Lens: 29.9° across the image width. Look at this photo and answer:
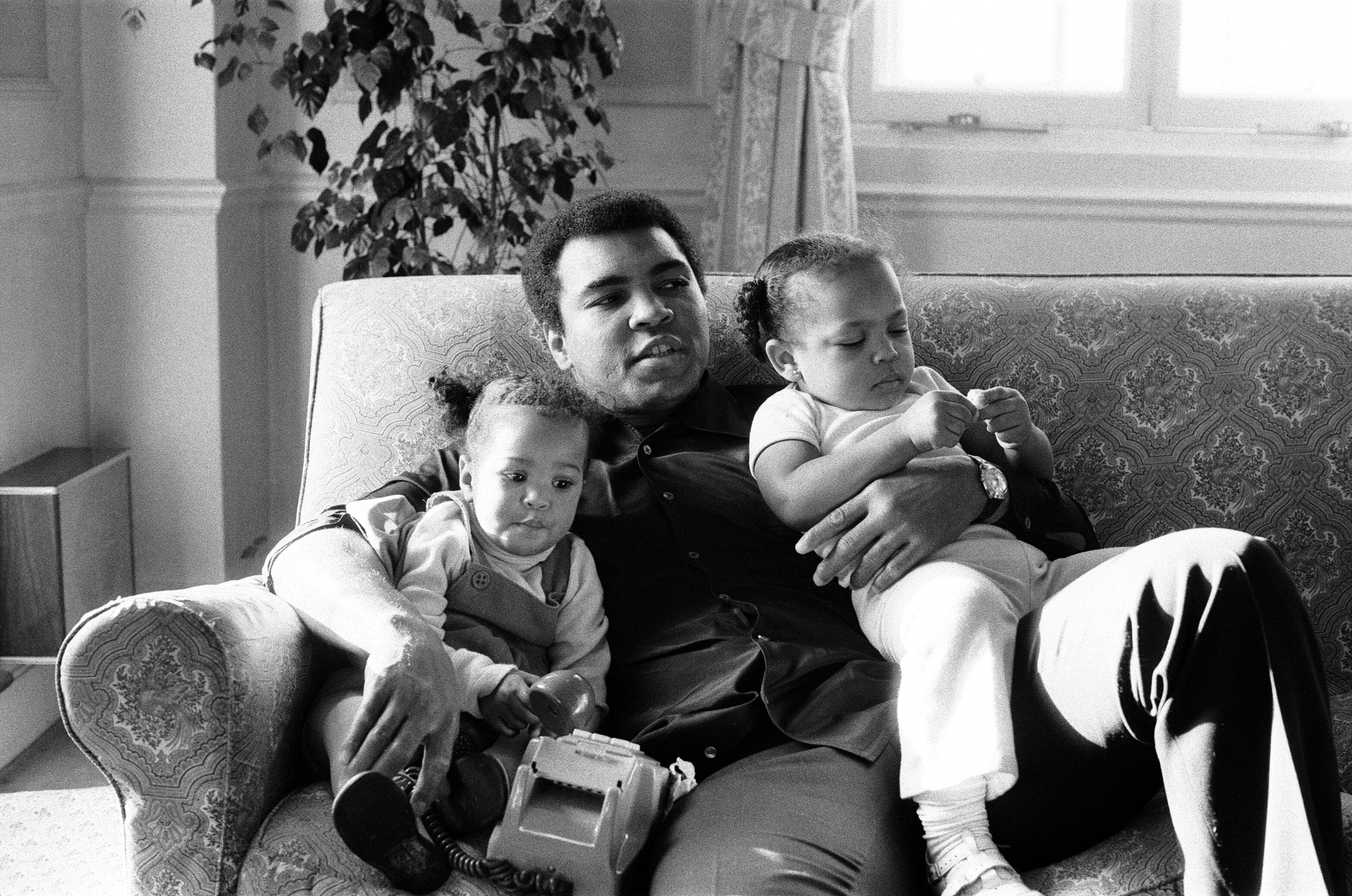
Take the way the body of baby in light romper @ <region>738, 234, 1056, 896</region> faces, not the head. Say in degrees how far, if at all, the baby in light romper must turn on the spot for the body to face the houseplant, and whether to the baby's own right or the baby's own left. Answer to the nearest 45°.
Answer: approximately 180°

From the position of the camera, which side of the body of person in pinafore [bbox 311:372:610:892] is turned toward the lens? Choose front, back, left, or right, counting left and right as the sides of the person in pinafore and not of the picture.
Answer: front

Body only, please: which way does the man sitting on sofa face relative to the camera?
toward the camera

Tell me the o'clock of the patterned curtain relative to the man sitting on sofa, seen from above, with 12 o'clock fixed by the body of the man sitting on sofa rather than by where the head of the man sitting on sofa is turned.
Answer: The patterned curtain is roughly at 6 o'clock from the man sitting on sofa.

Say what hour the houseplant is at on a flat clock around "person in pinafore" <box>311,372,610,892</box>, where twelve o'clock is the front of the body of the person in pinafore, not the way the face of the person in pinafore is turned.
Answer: The houseplant is roughly at 6 o'clock from the person in pinafore.

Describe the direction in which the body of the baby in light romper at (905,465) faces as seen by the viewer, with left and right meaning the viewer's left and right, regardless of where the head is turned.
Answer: facing the viewer and to the right of the viewer
